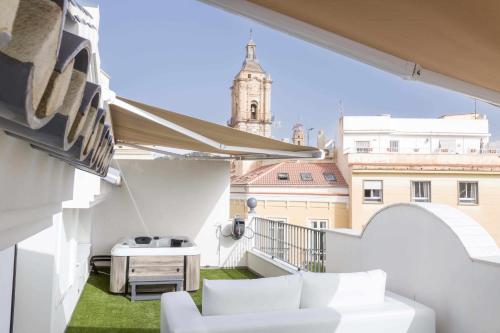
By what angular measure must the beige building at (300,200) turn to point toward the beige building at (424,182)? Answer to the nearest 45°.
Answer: approximately 90° to its left

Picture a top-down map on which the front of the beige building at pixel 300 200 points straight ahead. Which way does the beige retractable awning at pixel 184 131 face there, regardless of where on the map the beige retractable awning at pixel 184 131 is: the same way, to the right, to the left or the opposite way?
to the left

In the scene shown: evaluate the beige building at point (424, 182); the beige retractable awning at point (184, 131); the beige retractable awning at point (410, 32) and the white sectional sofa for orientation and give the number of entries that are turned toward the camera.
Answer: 2

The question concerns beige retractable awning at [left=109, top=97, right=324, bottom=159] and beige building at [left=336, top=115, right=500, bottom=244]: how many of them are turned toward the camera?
1

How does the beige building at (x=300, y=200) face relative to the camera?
toward the camera

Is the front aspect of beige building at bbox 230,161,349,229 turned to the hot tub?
yes

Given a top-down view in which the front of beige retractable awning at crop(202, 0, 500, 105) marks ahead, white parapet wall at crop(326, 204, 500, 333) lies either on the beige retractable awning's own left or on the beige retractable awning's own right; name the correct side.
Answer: on the beige retractable awning's own right

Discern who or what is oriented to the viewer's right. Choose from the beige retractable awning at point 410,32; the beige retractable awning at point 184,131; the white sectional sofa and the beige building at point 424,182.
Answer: the beige retractable awning at point 184,131

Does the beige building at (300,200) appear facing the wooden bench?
yes

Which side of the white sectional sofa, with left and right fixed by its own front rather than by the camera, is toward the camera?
front

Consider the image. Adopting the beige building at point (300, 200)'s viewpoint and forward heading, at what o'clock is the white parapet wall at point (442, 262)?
The white parapet wall is roughly at 12 o'clock from the beige building.

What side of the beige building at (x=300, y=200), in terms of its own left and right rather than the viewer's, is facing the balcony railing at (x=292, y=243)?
front

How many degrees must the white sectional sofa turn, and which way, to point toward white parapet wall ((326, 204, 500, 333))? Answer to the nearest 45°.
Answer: approximately 90° to its left

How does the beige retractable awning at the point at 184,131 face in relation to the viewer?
to the viewer's right

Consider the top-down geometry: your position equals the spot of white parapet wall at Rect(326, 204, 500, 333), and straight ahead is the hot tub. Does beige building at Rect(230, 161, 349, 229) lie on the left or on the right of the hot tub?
right
